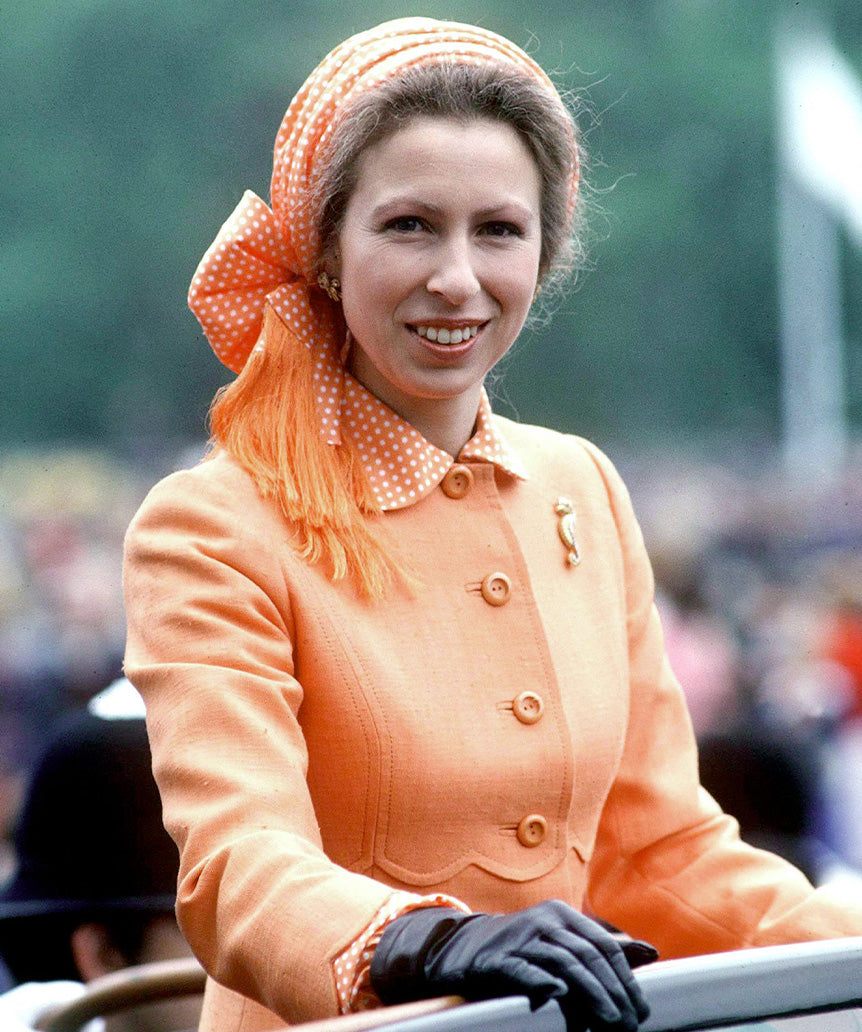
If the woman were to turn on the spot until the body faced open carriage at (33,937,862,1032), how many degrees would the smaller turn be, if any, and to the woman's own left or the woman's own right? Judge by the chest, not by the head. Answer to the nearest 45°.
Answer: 0° — they already face it

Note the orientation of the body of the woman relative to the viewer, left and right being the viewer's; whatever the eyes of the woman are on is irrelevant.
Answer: facing the viewer and to the right of the viewer
